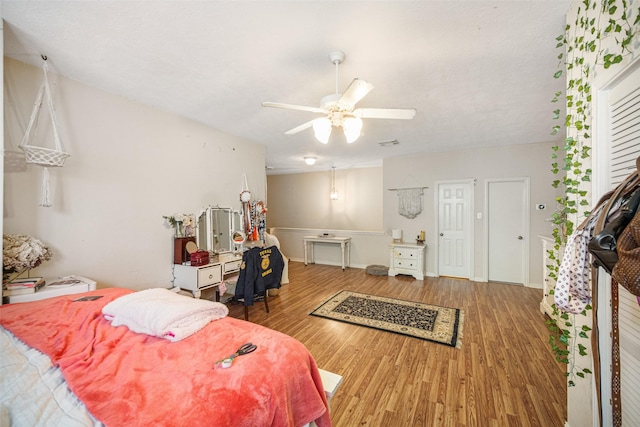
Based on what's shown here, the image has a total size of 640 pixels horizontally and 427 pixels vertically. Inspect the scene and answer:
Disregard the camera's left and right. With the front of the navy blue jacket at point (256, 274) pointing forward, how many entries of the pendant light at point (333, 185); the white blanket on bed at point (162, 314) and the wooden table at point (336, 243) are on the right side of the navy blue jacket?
2

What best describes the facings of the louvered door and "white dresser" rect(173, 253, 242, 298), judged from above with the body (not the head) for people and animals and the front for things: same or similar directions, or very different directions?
very different directions

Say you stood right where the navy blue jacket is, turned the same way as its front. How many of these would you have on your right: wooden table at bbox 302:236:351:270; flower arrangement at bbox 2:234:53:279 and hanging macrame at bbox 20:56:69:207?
1

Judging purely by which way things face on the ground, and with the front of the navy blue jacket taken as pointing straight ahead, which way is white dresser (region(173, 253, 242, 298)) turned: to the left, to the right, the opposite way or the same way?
the opposite way

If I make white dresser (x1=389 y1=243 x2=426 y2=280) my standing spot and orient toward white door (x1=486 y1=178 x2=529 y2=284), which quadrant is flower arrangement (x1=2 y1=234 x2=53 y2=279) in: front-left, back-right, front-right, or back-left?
back-right

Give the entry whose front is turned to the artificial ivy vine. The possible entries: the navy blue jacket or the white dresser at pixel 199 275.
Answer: the white dresser

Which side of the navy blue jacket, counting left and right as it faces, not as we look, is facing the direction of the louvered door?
back

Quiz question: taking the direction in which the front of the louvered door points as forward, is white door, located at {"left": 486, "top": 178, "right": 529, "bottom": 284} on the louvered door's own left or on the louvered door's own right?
on the louvered door's own right

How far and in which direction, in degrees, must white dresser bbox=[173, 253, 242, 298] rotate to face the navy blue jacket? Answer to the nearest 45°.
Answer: approximately 45° to its left

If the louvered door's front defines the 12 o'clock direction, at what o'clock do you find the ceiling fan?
The ceiling fan is roughly at 1 o'clock from the louvered door.

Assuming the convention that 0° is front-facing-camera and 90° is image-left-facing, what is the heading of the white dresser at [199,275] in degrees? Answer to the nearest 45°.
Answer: approximately 315°

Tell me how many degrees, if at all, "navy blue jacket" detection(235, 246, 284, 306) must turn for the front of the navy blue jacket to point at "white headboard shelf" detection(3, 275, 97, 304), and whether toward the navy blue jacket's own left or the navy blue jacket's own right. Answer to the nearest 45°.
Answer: approximately 90° to the navy blue jacket's own left
